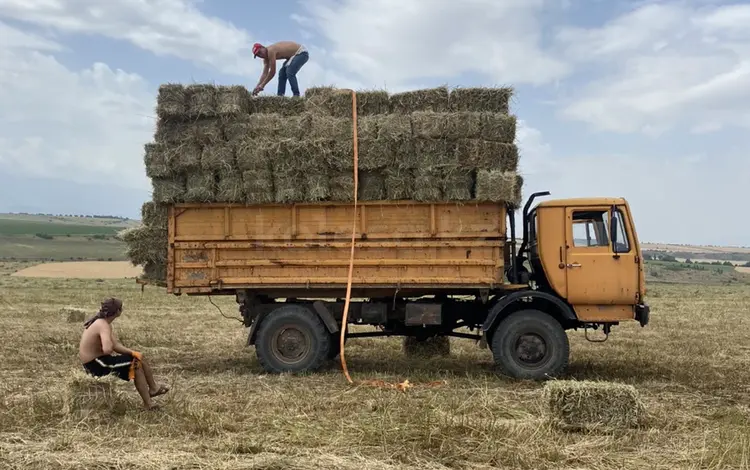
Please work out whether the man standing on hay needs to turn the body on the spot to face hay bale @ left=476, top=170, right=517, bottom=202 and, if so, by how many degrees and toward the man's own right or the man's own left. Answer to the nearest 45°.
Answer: approximately 135° to the man's own left

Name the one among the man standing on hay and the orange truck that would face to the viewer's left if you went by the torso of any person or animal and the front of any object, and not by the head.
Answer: the man standing on hay

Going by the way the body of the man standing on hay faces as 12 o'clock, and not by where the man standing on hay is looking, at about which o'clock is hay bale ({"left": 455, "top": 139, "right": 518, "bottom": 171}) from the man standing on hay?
The hay bale is roughly at 7 o'clock from the man standing on hay.

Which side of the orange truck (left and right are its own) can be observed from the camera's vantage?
right

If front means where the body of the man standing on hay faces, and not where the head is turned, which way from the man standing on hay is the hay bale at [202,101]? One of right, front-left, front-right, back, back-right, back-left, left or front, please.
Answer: front-left

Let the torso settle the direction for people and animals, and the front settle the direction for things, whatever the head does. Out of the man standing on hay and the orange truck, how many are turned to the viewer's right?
1

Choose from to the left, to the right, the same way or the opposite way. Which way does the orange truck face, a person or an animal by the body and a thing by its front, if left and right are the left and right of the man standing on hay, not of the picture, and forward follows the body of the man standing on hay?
the opposite way

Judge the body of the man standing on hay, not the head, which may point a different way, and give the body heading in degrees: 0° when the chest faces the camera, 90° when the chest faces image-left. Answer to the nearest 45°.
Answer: approximately 90°
